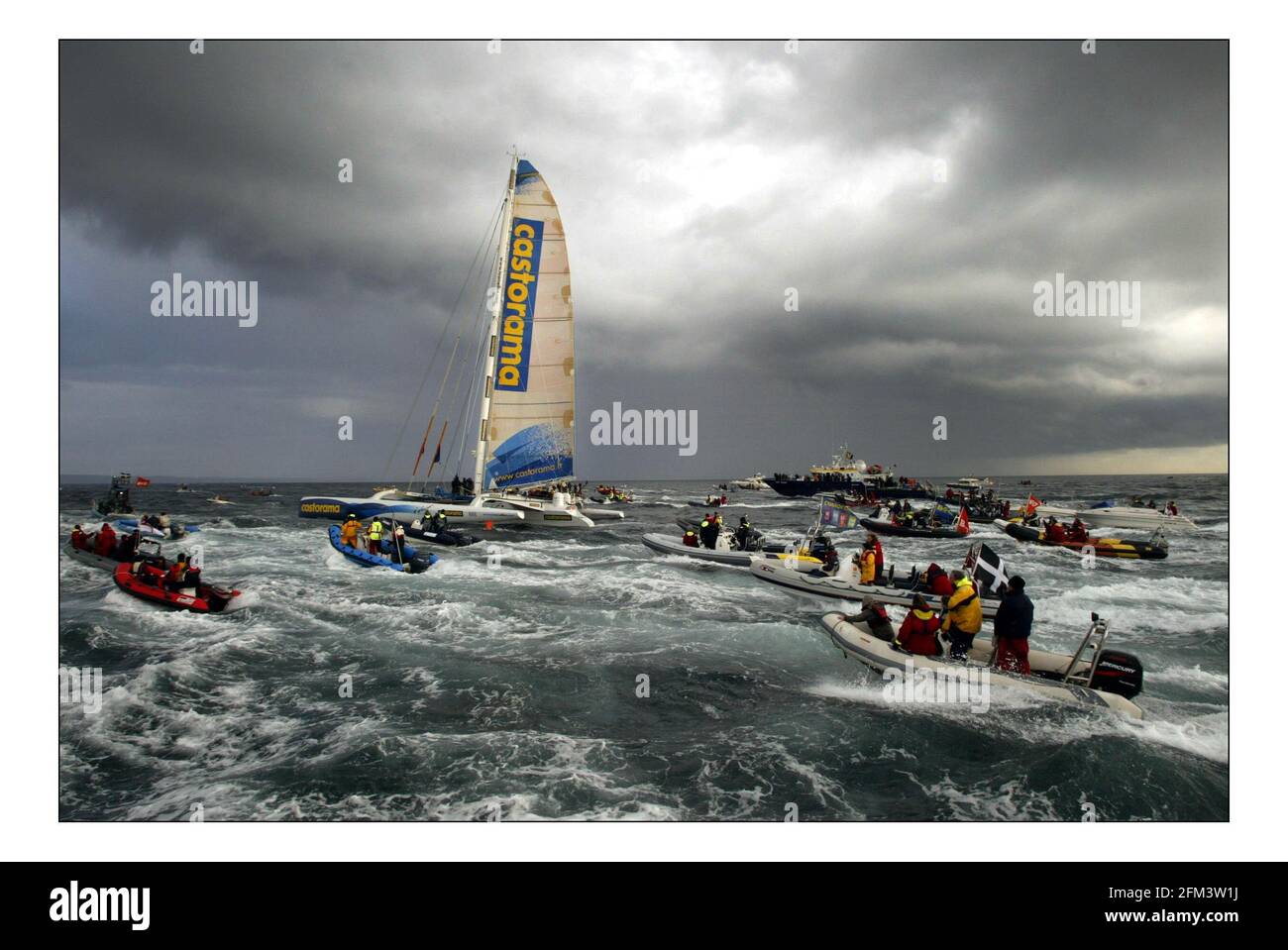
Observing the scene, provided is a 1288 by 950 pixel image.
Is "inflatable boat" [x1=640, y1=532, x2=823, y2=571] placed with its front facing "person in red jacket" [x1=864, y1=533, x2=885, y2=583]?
no

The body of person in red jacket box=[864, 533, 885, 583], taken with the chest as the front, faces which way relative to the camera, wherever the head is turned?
to the viewer's left

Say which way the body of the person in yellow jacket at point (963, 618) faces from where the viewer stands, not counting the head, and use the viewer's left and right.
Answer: facing away from the viewer and to the left of the viewer

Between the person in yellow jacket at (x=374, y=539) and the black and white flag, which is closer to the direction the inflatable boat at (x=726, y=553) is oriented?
the person in yellow jacket

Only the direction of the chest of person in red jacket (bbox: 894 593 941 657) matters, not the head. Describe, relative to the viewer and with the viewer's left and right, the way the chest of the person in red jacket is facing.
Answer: facing away from the viewer and to the left of the viewer

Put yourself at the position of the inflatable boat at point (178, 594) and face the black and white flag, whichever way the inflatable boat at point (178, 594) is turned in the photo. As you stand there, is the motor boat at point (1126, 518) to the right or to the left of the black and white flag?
left

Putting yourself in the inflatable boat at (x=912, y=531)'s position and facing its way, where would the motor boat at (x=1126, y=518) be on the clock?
the motor boat at (x=1126, y=518) is roughly at 5 o'clock from the inflatable boat at (x=912, y=531).

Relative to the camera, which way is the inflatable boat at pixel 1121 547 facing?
to the viewer's left

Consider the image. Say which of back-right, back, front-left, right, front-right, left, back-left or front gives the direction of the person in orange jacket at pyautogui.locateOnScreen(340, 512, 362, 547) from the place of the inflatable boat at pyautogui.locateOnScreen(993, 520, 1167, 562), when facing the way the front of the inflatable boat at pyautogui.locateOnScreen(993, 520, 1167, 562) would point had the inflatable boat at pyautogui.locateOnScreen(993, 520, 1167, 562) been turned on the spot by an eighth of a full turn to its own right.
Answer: left

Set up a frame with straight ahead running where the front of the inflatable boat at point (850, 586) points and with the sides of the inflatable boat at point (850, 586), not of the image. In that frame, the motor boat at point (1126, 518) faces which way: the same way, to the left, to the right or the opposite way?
the same way

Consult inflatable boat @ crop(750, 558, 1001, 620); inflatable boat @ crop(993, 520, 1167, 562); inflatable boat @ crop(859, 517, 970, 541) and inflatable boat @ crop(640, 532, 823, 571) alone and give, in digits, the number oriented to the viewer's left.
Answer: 4

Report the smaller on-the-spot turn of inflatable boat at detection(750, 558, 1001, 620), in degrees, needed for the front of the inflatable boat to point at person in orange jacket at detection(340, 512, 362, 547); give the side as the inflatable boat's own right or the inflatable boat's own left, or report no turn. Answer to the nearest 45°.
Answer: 0° — it already faces them

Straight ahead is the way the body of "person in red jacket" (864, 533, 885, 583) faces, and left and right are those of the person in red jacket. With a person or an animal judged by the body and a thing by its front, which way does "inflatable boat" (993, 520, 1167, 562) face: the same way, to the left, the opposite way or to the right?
the same way

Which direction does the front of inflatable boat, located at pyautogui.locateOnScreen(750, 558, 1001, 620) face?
to the viewer's left

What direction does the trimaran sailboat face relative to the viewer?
to the viewer's left
